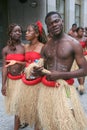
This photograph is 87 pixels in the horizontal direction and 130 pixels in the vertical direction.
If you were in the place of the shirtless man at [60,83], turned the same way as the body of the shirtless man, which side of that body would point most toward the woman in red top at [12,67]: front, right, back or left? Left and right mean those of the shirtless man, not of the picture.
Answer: right

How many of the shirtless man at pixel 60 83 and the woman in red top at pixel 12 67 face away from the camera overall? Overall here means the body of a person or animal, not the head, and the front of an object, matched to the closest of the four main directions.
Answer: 0

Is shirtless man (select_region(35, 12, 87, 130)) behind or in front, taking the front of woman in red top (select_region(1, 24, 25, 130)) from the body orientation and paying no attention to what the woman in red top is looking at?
in front

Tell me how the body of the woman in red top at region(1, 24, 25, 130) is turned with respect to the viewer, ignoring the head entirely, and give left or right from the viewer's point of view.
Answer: facing the viewer and to the right of the viewer

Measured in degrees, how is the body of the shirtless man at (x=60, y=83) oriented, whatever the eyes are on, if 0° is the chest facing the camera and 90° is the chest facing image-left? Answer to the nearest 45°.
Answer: approximately 45°
